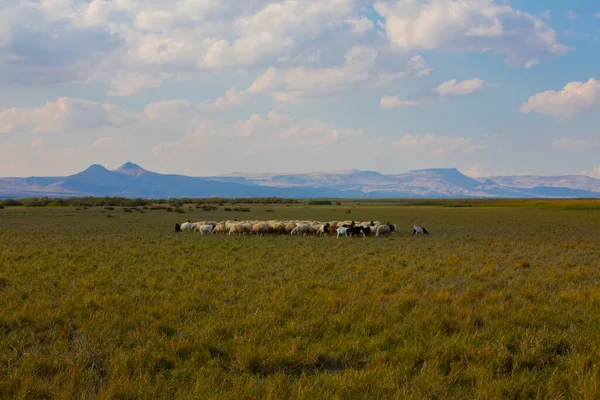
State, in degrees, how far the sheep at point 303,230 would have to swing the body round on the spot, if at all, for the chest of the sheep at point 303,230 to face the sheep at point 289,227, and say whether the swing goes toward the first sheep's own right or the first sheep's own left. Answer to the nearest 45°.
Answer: approximately 45° to the first sheep's own right

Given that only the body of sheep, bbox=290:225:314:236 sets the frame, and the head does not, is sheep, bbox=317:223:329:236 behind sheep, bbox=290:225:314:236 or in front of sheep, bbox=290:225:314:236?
behind

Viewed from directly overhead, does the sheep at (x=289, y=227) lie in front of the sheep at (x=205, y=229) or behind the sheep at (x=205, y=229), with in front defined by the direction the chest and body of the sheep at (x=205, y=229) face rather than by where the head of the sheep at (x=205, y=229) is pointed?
behind

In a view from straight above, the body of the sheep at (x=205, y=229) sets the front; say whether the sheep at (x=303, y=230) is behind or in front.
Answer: behind

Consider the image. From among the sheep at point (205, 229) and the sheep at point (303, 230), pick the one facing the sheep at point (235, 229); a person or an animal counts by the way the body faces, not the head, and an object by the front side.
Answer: the sheep at point (303, 230)

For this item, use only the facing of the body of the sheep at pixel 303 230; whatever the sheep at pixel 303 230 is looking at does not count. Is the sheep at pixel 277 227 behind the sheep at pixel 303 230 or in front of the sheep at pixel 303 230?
in front

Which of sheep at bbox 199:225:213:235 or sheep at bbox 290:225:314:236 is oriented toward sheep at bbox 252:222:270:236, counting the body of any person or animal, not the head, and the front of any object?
sheep at bbox 290:225:314:236

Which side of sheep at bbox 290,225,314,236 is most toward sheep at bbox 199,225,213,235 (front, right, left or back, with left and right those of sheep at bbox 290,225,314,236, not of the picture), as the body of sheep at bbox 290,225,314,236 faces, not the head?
front

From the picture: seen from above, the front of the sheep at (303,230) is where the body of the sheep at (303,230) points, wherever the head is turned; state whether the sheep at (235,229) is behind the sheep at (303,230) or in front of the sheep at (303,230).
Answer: in front

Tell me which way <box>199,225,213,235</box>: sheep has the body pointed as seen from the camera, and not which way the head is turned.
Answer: to the viewer's left

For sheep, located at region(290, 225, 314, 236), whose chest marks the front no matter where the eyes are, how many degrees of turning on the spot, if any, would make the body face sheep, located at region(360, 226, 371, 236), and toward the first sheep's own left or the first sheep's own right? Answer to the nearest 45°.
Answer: approximately 180°

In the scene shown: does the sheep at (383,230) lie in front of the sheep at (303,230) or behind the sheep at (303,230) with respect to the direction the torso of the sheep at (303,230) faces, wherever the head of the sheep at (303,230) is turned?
behind

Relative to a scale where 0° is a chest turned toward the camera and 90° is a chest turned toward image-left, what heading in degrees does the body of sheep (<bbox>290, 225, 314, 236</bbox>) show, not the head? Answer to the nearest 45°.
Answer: approximately 90°

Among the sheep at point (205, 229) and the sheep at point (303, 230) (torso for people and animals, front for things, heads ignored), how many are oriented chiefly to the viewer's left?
2
